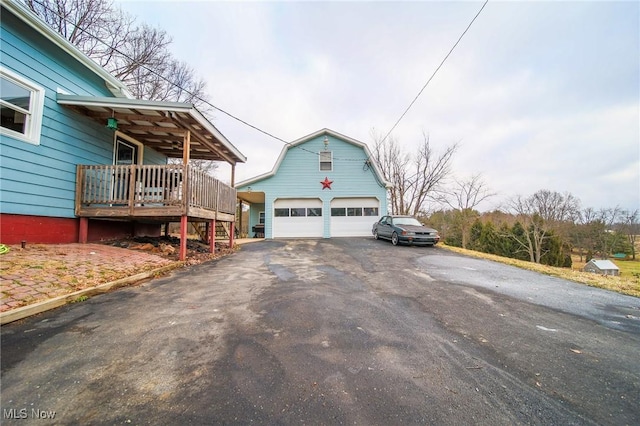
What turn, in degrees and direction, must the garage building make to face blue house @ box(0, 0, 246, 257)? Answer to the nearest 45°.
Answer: approximately 45° to its right

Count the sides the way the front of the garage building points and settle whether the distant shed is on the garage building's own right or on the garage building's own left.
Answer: on the garage building's own left

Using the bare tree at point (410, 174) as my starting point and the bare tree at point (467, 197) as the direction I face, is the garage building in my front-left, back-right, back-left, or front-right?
back-right

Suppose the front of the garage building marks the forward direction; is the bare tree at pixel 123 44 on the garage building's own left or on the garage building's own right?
on the garage building's own right

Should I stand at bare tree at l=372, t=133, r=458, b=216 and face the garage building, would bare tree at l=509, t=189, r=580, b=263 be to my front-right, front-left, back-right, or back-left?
back-left

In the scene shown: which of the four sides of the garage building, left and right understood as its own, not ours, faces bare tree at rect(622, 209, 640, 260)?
left

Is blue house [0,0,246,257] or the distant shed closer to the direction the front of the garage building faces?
the blue house

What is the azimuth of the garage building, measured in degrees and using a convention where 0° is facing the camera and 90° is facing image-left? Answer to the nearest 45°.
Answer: approximately 0°

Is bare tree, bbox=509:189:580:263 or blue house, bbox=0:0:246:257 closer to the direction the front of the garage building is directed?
the blue house

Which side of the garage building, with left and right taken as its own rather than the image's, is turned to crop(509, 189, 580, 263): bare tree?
left

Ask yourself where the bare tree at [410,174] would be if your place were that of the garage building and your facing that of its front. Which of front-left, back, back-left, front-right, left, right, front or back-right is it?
back-left

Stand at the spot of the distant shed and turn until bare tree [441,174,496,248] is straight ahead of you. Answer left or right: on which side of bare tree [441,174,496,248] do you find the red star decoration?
left
